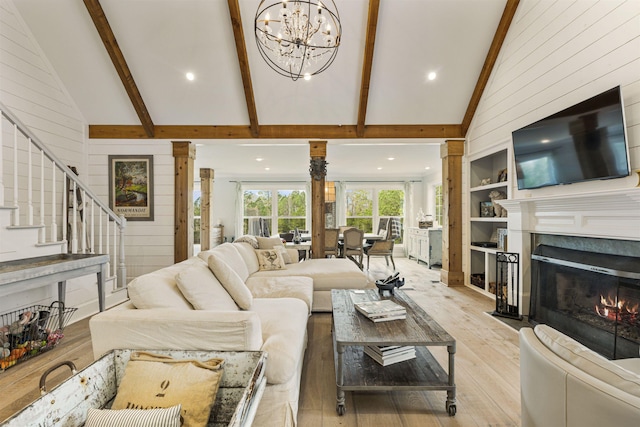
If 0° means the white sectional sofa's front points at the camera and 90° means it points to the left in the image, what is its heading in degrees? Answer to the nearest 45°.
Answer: approximately 270°

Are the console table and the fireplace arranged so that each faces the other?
yes

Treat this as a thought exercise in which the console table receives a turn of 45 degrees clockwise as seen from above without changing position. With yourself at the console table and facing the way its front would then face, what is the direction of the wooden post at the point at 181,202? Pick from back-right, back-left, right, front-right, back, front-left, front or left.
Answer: back-left

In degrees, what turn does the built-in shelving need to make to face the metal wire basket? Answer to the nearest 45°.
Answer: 0° — it already faces it

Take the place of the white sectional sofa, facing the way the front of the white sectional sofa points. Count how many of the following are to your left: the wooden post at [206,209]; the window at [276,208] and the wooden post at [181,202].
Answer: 3

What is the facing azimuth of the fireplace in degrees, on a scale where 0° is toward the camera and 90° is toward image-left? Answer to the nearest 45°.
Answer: approximately 45°

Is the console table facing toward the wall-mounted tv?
yes

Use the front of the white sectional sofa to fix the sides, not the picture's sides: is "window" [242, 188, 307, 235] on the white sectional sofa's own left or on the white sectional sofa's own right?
on the white sectional sofa's own left

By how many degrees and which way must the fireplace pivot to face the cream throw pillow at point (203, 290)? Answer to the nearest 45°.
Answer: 0° — it already faces it
